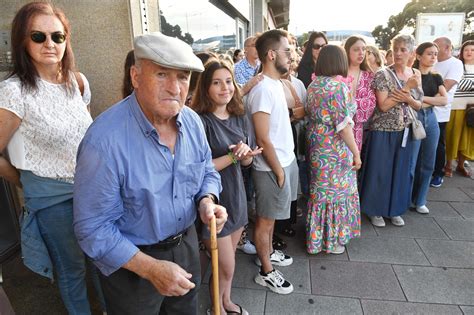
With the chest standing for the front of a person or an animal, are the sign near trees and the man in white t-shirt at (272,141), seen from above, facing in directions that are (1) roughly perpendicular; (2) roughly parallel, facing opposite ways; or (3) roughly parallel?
roughly perpendicular

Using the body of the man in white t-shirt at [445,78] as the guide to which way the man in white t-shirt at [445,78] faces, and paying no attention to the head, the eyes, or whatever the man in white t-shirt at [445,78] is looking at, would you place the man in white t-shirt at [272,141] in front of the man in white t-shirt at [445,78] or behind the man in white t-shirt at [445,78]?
in front

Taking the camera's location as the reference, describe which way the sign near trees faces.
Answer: facing the viewer

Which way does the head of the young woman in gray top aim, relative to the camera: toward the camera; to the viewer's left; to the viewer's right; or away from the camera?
toward the camera

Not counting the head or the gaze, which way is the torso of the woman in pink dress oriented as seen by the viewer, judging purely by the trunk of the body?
toward the camera

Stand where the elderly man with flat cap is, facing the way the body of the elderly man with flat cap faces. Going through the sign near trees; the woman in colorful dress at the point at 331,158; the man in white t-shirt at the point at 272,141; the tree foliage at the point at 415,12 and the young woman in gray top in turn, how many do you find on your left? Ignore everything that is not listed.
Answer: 5

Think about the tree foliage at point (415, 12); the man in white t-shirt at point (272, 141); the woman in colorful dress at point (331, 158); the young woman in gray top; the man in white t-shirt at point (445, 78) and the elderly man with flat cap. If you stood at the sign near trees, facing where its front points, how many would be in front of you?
5

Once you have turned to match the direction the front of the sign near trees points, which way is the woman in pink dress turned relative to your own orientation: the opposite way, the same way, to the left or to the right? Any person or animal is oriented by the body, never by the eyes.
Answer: the same way

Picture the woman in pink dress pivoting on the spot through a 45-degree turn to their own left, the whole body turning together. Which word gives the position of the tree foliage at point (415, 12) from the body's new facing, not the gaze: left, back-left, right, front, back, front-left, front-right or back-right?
back-left

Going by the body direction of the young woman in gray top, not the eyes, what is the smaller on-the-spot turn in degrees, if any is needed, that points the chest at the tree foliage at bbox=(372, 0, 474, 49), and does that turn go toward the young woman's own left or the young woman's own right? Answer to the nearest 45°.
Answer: approximately 90° to the young woman's own left

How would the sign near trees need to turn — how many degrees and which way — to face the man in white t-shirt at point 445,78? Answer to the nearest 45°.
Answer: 0° — it already faces them

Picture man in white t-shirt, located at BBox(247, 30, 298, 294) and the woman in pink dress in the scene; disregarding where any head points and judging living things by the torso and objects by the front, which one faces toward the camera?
the woman in pink dress

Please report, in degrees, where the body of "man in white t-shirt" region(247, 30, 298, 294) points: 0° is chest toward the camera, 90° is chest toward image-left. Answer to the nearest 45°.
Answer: approximately 270°

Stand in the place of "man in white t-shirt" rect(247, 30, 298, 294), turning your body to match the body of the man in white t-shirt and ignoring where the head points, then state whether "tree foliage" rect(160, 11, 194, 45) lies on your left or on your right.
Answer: on your left
